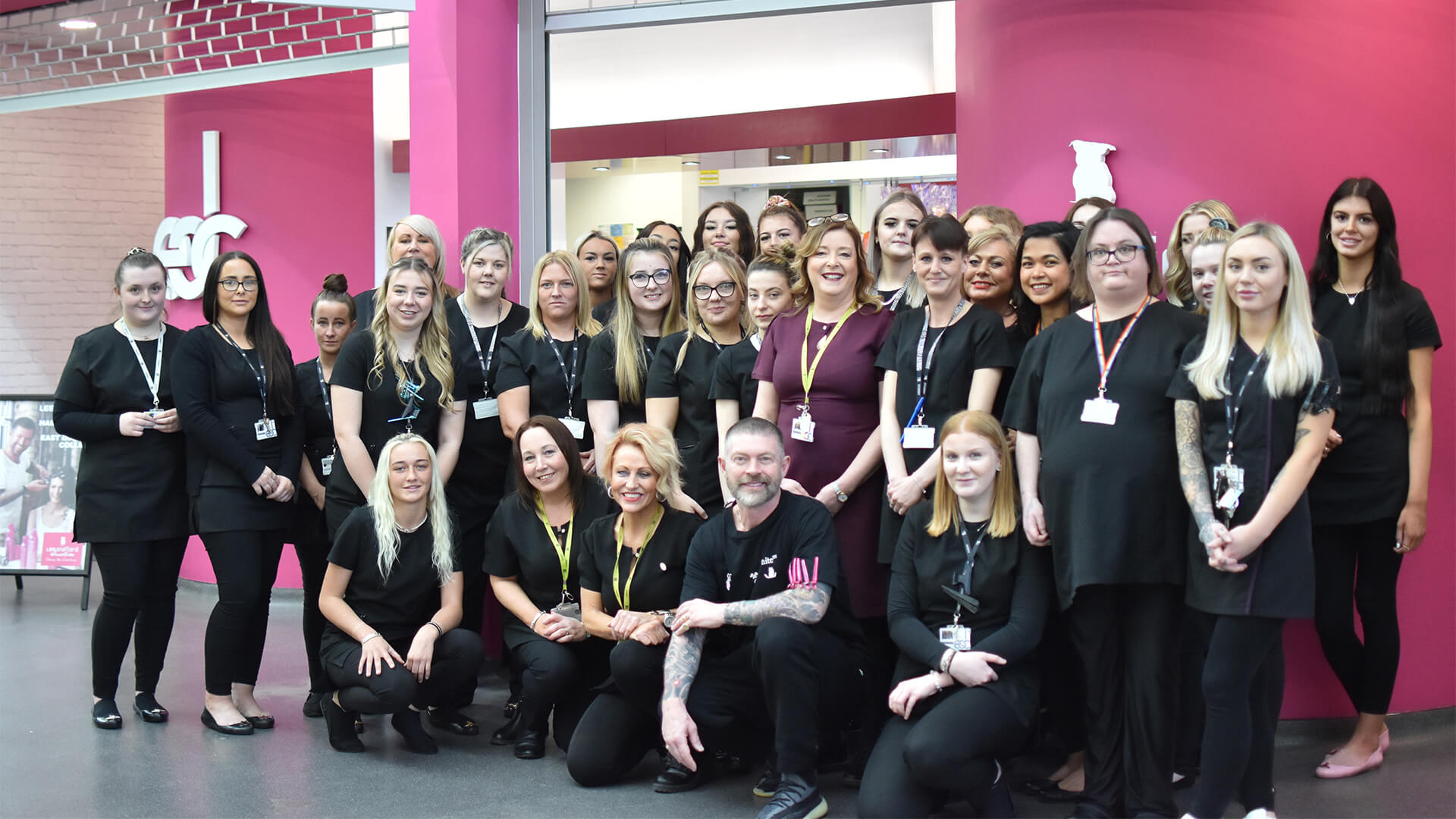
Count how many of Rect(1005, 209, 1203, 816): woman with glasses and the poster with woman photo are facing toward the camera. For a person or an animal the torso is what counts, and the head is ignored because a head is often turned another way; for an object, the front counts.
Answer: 2

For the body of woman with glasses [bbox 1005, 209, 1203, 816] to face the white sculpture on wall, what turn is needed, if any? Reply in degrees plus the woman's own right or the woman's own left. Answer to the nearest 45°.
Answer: approximately 180°

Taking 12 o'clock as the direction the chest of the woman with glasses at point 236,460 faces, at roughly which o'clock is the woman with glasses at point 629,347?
the woman with glasses at point 629,347 is roughly at 11 o'clock from the woman with glasses at point 236,460.

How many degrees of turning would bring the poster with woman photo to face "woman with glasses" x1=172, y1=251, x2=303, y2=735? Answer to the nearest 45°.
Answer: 0° — it already faces them

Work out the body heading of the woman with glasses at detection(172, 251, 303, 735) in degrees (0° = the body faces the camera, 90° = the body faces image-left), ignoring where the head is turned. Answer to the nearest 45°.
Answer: approximately 315°

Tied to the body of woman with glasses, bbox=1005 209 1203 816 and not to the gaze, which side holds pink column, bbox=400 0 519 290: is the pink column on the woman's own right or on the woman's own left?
on the woman's own right

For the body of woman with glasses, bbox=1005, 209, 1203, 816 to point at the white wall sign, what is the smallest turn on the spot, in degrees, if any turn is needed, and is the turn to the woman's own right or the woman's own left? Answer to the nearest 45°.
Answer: approximately 135° to the woman's own right
